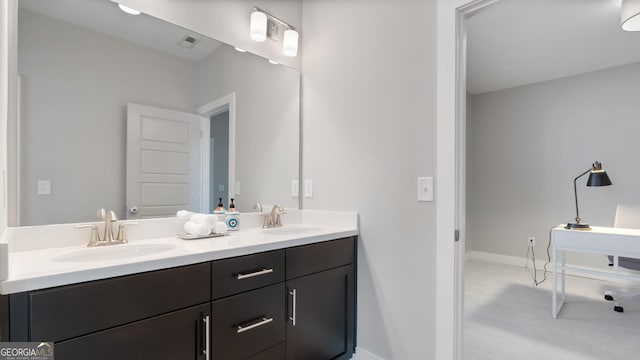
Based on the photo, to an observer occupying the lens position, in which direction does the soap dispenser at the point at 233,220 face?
facing the viewer

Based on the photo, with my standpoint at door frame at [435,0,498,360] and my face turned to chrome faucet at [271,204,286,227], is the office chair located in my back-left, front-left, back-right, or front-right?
back-right

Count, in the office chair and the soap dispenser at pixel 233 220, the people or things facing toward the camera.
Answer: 2

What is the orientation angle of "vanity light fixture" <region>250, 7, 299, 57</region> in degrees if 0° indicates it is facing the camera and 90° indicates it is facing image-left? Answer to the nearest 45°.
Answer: approximately 315°

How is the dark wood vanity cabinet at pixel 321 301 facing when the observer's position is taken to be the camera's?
facing the viewer and to the right of the viewer

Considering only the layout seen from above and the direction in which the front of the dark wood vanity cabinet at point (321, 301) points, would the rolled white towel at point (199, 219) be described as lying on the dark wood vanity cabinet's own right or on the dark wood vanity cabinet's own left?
on the dark wood vanity cabinet's own right

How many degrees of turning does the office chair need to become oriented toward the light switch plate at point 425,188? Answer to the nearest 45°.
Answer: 0° — it already faces it

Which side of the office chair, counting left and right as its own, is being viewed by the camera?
front

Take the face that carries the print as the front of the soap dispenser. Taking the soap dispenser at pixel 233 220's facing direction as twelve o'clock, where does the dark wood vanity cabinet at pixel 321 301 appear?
The dark wood vanity cabinet is roughly at 10 o'clock from the soap dispenser.
